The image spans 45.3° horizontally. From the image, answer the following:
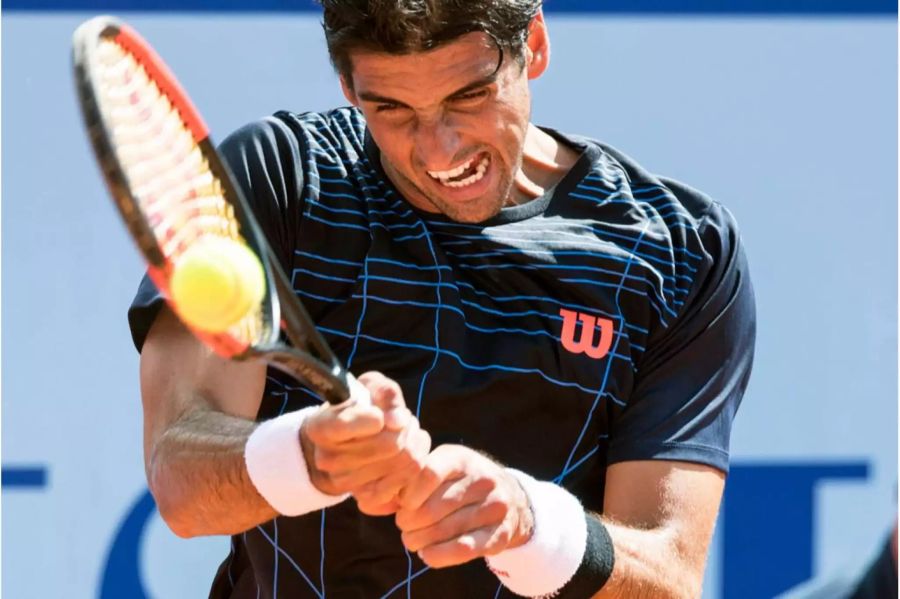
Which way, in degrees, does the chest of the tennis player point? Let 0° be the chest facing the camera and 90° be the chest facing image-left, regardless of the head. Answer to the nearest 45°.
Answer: approximately 0°
